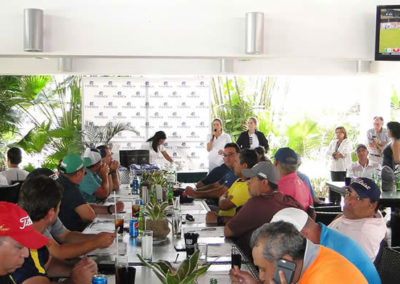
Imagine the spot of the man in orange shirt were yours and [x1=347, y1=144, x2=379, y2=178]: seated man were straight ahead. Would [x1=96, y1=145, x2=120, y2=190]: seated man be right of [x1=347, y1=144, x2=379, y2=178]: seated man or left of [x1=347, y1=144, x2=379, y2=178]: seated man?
left

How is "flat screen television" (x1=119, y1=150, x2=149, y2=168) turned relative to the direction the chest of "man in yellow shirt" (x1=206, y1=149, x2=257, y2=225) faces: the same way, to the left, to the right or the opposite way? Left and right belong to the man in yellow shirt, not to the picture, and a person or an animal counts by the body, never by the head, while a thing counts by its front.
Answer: to the left

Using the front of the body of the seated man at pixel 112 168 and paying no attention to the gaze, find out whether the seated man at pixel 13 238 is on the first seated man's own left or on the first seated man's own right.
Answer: on the first seated man's own right

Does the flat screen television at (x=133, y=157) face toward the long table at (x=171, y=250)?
yes

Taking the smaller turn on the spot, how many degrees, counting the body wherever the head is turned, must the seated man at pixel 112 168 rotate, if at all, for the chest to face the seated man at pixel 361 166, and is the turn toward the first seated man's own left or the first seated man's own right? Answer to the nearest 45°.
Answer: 0° — they already face them

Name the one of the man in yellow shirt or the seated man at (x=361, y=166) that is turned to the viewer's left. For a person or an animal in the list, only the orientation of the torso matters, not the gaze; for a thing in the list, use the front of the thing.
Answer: the man in yellow shirt

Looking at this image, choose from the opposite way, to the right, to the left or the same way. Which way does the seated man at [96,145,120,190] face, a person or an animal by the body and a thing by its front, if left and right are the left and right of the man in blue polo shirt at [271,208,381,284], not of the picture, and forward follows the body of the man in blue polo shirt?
the opposite way

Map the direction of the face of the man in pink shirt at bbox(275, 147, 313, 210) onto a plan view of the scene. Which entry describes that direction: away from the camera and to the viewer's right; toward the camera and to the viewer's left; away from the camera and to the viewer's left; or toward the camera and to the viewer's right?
away from the camera and to the viewer's left

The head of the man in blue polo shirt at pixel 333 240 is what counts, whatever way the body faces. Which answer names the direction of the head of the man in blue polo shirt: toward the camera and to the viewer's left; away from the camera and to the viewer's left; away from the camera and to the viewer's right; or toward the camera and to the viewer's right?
away from the camera and to the viewer's left

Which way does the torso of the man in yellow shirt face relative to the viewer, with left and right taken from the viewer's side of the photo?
facing to the left of the viewer

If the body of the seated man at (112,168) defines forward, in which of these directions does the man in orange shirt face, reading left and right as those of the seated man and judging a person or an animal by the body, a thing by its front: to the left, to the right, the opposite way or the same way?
the opposite way

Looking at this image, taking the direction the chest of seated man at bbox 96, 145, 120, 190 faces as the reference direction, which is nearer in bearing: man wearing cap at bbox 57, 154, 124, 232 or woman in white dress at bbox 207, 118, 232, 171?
the woman in white dress

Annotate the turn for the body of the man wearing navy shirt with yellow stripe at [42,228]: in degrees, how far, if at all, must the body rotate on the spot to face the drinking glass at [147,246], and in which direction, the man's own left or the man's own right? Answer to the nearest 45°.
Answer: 0° — they already face it

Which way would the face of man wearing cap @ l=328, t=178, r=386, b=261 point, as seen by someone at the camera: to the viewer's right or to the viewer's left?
to the viewer's left
